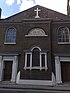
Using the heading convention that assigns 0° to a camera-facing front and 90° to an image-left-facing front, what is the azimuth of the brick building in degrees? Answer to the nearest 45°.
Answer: approximately 0°
